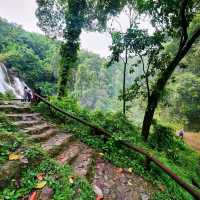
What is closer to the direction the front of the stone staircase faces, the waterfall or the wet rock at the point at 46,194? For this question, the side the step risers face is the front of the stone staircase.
the wet rock

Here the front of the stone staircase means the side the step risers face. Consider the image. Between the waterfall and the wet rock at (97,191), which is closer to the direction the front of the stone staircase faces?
the wet rock

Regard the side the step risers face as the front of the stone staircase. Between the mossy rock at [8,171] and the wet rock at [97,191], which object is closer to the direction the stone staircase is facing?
the wet rock

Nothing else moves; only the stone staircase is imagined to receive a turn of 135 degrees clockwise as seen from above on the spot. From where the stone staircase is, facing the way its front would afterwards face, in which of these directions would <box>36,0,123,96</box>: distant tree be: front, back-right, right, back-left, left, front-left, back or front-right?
right

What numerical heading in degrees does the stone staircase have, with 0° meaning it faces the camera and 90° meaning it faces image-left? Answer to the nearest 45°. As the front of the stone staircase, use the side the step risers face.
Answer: approximately 315°
